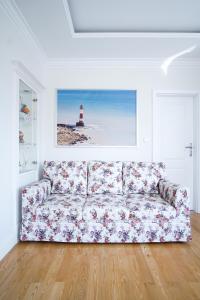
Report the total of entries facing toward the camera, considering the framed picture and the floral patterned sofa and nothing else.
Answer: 2

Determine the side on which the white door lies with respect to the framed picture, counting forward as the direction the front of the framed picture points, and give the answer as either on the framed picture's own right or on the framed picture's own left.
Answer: on the framed picture's own left

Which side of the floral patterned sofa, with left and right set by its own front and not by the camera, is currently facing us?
front

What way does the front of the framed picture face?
toward the camera

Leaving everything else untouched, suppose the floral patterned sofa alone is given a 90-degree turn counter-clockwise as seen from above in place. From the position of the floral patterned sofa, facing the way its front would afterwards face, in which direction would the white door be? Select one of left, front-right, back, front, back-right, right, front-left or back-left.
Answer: front-left

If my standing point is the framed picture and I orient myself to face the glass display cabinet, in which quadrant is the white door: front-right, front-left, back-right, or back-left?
back-left

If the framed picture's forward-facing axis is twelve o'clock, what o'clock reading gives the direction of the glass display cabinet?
The glass display cabinet is roughly at 2 o'clock from the framed picture.

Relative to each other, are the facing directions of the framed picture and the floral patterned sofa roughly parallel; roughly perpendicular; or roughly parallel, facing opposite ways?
roughly parallel
